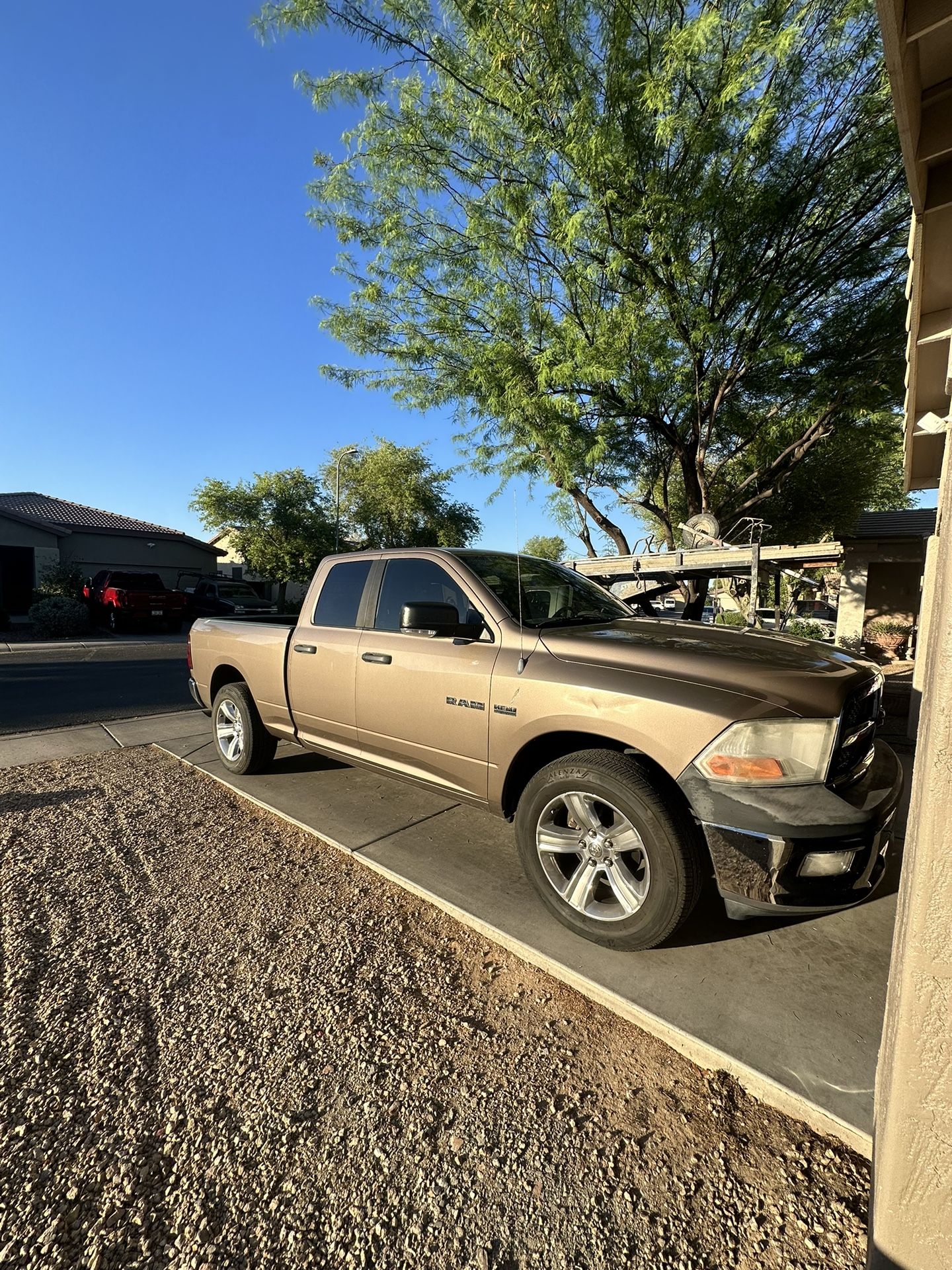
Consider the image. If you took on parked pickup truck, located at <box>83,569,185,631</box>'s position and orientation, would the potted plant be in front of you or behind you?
behind

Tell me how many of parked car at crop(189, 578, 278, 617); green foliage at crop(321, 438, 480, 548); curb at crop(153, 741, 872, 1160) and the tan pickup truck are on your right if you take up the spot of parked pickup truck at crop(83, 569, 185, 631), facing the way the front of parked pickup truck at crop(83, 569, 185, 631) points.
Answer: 2

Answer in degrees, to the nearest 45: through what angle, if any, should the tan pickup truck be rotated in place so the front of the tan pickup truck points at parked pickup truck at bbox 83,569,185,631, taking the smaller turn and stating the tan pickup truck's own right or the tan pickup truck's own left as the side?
approximately 180°

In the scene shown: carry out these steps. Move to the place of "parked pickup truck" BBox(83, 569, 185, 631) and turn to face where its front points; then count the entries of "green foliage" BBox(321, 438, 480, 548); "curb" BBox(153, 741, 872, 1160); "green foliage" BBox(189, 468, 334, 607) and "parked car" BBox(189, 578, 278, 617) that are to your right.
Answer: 3

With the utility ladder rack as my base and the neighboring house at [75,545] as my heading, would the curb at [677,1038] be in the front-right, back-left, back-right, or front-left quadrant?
back-left

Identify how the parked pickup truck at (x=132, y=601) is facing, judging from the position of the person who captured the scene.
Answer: facing away from the viewer and to the left of the viewer

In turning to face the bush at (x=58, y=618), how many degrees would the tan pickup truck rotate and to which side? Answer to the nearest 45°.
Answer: approximately 180°

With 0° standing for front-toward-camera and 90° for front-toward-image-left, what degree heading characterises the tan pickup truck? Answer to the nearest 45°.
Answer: approximately 315°

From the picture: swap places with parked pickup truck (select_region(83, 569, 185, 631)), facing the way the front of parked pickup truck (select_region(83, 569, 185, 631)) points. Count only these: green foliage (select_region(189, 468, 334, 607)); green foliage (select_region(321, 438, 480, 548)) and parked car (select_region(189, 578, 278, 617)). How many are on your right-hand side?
3

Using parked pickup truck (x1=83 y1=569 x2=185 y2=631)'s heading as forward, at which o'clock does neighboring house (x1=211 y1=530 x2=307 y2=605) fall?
The neighboring house is roughly at 2 o'clock from the parked pickup truck.

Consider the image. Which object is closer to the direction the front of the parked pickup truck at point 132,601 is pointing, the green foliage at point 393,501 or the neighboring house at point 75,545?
the neighboring house

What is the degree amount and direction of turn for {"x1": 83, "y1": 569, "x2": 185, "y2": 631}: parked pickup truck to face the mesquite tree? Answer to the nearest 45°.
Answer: approximately 180°

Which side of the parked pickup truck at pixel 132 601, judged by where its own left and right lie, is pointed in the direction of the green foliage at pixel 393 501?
right
